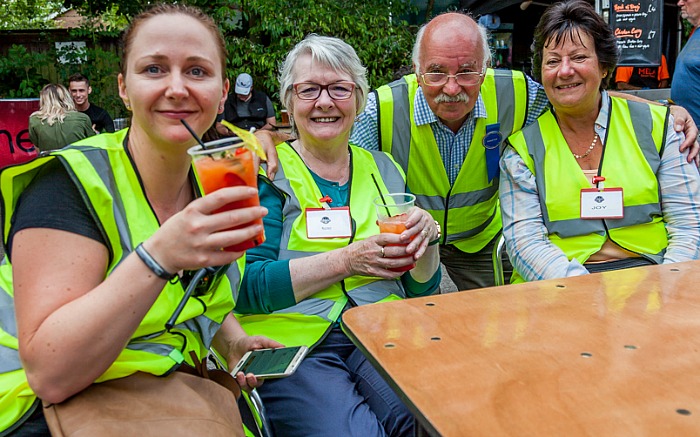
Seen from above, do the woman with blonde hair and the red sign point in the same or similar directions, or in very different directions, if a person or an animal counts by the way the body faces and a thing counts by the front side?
very different directions

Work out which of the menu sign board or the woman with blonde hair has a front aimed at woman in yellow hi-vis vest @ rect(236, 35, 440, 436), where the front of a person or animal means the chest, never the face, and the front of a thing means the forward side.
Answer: the menu sign board

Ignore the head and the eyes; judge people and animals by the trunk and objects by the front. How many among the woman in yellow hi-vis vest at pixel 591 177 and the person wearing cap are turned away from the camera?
0

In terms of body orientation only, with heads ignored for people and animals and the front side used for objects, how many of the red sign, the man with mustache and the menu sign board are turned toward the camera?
3

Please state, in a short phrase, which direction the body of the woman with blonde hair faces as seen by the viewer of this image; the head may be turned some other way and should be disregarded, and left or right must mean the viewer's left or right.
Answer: facing away from the viewer

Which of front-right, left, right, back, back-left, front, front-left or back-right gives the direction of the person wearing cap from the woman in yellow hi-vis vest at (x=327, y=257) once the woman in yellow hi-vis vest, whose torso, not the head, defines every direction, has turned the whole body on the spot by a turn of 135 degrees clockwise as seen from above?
right

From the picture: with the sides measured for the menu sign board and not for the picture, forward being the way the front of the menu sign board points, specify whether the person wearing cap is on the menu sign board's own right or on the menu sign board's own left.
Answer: on the menu sign board's own right

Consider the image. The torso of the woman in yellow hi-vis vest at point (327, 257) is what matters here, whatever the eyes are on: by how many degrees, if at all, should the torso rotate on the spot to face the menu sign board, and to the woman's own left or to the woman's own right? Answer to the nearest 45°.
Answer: approximately 90° to the woman's own left

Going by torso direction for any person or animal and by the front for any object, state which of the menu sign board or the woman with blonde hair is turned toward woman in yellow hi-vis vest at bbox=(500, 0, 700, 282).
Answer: the menu sign board

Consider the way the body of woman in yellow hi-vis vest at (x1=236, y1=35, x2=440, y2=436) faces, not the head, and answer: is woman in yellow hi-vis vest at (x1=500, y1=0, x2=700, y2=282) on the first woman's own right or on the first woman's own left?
on the first woman's own left

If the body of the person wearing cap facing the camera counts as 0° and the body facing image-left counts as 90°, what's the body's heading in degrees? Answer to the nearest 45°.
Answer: approximately 0°

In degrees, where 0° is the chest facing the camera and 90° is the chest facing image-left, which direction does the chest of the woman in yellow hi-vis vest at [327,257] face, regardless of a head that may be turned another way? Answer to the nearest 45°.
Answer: approximately 315°

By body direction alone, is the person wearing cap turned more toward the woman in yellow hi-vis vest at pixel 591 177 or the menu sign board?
the woman in yellow hi-vis vest

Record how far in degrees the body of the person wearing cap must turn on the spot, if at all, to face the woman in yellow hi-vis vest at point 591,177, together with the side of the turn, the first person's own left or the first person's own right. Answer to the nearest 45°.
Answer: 0° — they already face them

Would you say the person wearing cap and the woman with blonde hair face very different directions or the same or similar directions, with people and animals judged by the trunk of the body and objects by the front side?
very different directions

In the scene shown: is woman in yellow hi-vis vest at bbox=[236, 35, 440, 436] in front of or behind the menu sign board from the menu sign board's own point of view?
in front
